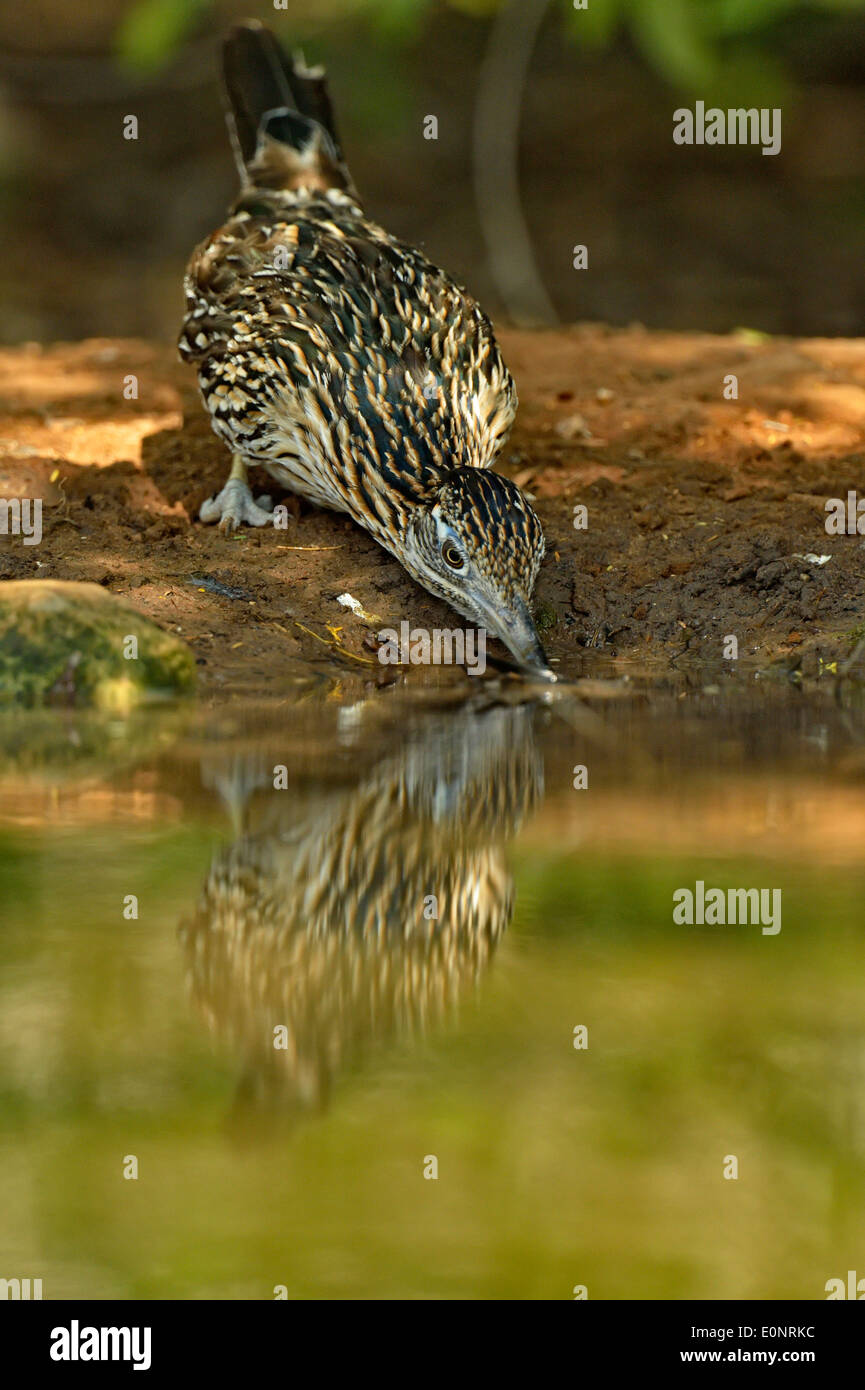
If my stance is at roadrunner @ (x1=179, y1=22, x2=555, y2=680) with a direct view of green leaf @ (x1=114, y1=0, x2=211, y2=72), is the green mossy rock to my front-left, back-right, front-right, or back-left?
back-left

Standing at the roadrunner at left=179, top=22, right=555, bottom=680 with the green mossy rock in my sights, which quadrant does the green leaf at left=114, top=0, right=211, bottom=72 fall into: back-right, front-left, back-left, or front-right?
back-right

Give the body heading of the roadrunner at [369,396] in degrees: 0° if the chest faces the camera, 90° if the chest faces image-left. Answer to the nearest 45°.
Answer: approximately 315°

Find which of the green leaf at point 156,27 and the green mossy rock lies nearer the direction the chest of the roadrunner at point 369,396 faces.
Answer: the green mossy rock

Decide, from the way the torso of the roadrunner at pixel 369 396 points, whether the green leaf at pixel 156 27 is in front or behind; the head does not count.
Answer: behind

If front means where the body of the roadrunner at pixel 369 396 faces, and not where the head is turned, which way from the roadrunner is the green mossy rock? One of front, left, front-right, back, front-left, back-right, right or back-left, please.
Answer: right
